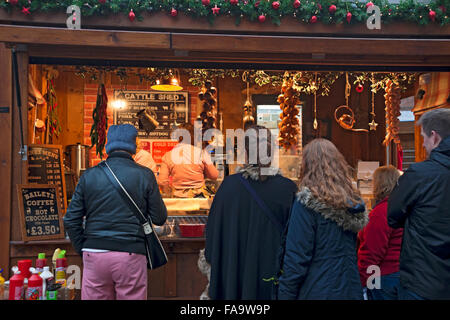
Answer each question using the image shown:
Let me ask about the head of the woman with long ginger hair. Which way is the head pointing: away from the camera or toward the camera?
away from the camera

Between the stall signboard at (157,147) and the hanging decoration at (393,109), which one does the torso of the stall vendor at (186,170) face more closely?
the stall signboard

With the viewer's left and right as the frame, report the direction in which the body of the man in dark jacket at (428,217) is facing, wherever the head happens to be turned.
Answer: facing away from the viewer and to the left of the viewer

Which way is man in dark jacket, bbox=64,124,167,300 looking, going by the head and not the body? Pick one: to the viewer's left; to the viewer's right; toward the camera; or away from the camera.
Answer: away from the camera

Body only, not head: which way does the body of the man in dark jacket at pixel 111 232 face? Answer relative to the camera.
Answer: away from the camera

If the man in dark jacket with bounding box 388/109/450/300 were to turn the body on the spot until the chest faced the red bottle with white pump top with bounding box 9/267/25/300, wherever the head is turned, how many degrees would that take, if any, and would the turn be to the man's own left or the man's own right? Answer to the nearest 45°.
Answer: approximately 45° to the man's own left

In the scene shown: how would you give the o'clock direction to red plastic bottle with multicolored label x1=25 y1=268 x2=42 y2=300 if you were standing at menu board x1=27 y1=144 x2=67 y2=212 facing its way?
The red plastic bottle with multicolored label is roughly at 12 o'clock from the menu board.

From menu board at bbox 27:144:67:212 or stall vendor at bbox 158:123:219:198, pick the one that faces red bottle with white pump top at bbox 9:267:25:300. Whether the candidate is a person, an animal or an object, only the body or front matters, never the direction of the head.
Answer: the menu board

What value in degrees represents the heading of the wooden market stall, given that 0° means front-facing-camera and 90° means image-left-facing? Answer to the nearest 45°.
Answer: approximately 0°

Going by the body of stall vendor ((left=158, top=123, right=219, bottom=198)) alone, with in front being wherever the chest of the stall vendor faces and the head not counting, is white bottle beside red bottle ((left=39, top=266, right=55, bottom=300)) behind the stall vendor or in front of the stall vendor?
behind

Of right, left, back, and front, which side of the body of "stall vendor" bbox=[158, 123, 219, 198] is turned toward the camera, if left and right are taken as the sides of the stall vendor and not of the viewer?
back

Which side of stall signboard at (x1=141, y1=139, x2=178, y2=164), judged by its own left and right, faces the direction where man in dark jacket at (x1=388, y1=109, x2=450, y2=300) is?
front

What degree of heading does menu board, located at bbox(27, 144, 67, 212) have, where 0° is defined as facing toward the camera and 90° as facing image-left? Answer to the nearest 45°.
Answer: approximately 0°
